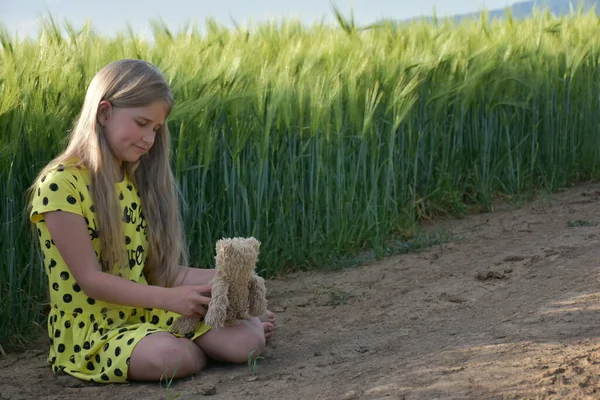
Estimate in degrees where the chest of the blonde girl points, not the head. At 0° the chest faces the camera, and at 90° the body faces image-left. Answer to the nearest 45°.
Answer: approximately 315°
